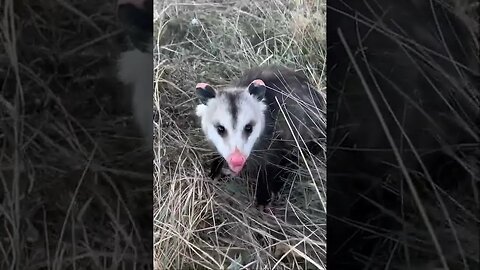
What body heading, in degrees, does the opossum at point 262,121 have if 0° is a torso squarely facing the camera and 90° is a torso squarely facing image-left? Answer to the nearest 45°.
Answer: approximately 45°
